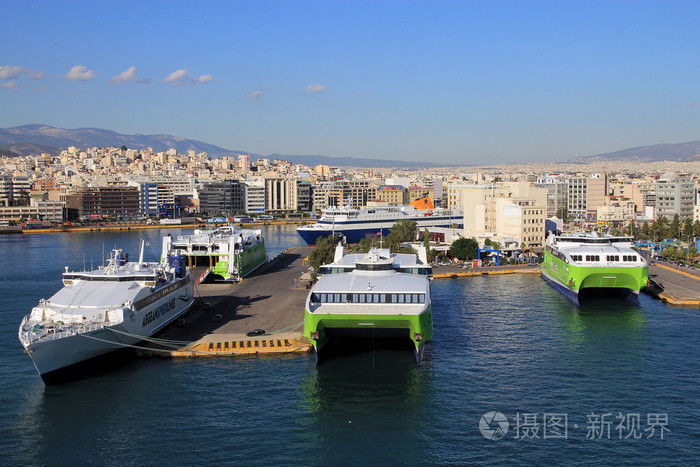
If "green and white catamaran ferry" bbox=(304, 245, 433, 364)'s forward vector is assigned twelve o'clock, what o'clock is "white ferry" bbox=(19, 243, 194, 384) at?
The white ferry is roughly at 3 o'clock from the green and white catamaran ferry.

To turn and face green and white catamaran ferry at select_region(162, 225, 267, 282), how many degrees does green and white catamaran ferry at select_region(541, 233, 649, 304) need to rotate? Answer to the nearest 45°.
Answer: approximately 135° to its right

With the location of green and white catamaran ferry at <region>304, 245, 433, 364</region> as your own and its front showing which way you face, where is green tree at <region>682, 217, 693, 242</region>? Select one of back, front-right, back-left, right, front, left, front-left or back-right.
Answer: back-left

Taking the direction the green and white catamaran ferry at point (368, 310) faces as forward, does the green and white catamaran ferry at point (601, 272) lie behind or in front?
behind

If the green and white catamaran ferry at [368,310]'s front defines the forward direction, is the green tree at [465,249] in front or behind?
behind

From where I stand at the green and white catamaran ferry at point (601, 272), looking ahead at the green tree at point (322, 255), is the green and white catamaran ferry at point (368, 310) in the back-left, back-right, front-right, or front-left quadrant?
front-left

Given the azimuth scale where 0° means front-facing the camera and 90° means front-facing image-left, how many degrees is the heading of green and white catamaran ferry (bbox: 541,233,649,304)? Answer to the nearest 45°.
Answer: approximately 315°

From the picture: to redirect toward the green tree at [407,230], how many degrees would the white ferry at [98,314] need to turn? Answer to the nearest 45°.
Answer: approximately 180°

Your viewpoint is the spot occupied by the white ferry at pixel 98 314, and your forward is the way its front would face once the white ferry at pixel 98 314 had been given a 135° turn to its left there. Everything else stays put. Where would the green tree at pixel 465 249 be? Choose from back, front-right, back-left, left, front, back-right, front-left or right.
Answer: front-left

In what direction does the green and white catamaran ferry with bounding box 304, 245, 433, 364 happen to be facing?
toward the camera

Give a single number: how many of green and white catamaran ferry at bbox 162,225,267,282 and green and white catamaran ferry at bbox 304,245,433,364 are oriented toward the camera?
1

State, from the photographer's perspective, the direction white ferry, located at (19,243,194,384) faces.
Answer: facing the viewer and to the left of the viewer
